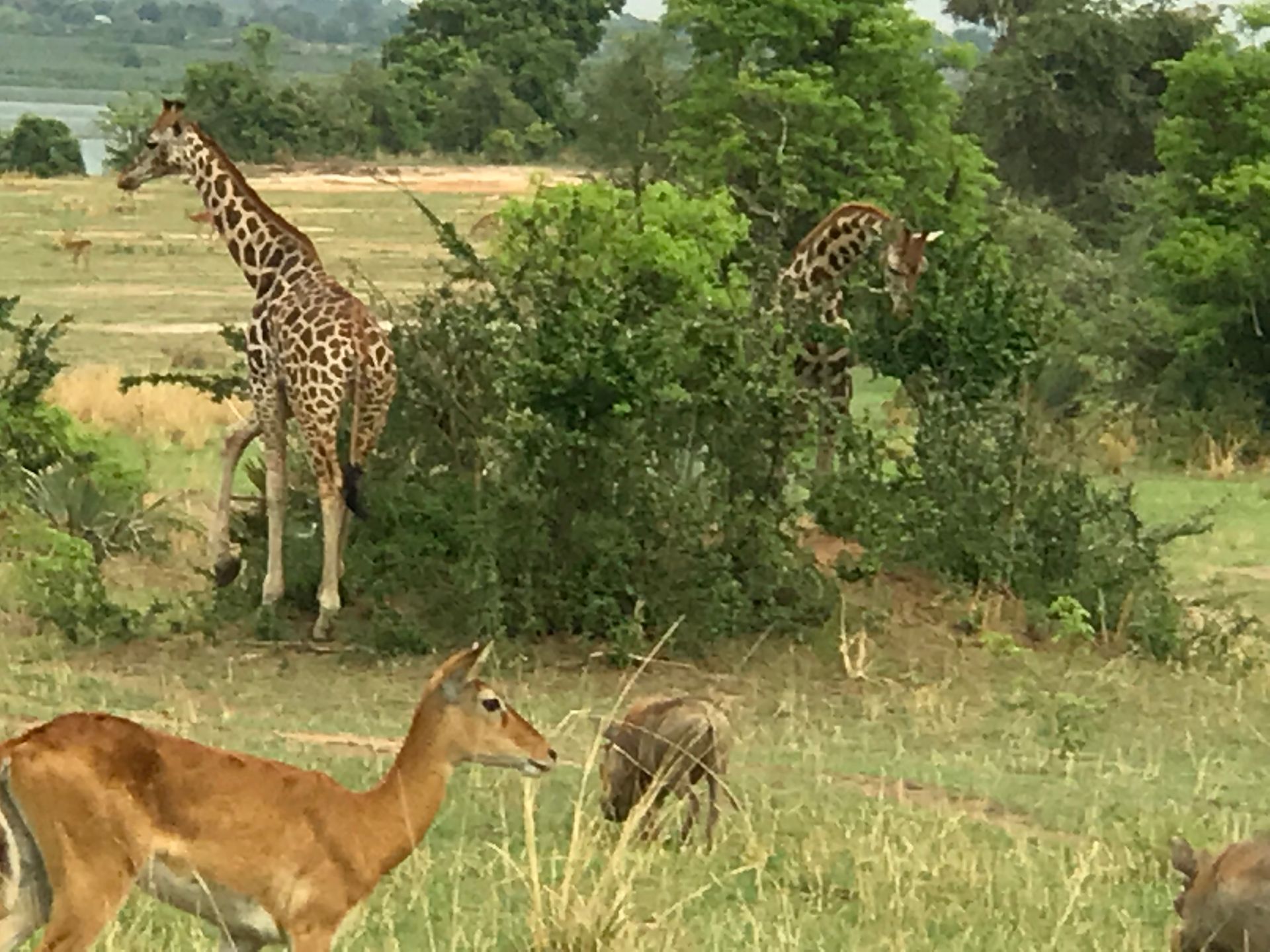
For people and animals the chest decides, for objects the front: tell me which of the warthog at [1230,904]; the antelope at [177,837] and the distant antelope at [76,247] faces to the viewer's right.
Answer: the antelope

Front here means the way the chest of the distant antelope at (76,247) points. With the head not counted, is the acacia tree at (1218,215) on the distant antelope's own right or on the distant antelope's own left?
on the distant antelope's own left

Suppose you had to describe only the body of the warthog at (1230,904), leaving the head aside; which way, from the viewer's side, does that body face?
to the viewer's left

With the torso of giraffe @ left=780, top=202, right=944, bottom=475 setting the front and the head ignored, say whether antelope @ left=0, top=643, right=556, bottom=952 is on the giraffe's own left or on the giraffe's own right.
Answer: on the giraffe's own right

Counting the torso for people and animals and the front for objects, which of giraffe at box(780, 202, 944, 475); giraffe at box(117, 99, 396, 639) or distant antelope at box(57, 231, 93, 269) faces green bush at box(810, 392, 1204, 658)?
giraffe at box(780, 202, 944, 475)

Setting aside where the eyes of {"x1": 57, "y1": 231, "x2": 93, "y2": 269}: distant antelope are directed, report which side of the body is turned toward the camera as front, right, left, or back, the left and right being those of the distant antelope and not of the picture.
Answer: left

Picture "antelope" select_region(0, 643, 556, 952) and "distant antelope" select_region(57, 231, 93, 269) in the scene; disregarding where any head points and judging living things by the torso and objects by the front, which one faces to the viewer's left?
the distant antelope

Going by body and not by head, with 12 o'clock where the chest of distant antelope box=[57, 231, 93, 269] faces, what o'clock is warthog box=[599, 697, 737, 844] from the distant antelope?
The warthog is roughly at 9 o'clock from the distant antelope.

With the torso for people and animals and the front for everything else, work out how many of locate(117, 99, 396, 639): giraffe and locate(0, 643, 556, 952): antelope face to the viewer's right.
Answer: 1

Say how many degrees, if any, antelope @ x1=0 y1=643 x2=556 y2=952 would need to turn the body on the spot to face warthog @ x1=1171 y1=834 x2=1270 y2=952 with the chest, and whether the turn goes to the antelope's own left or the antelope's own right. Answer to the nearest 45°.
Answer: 0° — it already faces it

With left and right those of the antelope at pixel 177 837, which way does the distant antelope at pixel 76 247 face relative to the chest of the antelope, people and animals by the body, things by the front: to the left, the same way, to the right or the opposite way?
the opposite way

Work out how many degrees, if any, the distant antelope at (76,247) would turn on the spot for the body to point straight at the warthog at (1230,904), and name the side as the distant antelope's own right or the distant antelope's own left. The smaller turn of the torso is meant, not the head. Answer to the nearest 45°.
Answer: approximately 90° to the distant antelope's own left

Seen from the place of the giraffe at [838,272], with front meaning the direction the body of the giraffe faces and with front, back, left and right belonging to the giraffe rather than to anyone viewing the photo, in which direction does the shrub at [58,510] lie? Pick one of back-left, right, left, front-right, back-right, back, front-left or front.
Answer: back-right

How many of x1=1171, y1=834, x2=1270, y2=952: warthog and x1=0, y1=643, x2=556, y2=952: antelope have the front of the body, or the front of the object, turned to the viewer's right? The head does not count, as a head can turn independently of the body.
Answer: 1

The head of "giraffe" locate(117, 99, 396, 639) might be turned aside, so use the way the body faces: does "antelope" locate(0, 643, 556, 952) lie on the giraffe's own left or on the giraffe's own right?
on the giraffe's own left

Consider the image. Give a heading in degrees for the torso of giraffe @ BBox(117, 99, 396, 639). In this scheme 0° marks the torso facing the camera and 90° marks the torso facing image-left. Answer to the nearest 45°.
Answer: approximately 135°

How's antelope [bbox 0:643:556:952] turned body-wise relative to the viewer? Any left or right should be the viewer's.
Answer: facing to the right of the viewer

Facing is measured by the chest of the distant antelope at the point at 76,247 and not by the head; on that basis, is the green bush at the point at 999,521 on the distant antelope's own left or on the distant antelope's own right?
on the distant antelope's own left
